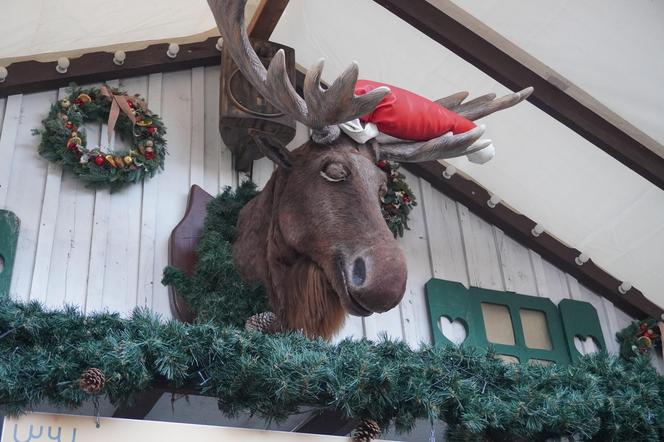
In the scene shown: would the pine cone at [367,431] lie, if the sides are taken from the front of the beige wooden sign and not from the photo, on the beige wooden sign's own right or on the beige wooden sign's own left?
on the beige wooden sign's own left

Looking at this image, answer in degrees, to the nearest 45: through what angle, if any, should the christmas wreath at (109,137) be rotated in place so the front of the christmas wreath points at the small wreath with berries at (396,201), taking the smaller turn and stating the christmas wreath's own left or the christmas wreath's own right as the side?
approximately 90° to the christmas wreath's own left

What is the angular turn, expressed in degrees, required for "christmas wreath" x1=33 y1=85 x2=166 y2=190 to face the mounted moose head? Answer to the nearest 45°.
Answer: approximately 45° to its left

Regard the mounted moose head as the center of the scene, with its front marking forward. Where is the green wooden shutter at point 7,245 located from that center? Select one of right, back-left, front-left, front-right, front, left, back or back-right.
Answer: back-right

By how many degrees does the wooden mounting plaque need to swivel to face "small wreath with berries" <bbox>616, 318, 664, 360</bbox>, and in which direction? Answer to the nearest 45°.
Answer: approximately 45° to its left

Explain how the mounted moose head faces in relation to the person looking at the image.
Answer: facing the viewer and to the right of the viewer

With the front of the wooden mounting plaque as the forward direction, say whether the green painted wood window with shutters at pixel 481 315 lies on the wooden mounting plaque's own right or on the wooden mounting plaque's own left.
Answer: on the wooden mounting plaque's own left

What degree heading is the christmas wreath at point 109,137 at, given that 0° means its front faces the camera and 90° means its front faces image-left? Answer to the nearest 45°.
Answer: approximately 0°

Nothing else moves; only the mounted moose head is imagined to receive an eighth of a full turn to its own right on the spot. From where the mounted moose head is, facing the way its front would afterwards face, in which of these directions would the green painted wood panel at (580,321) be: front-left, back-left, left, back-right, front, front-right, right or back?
back-left
